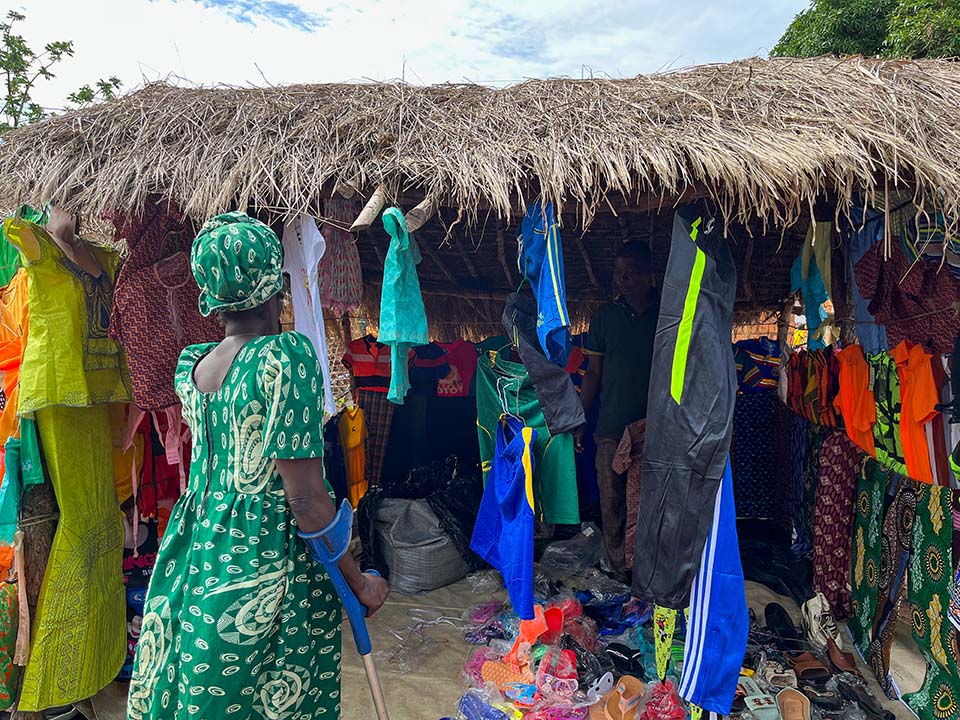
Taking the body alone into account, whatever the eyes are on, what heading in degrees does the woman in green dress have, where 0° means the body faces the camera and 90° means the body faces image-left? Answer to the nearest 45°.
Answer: approximately 225°

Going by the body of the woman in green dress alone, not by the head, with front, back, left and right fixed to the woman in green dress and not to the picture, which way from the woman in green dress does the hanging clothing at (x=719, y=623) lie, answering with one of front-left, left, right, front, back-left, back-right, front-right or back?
front-right

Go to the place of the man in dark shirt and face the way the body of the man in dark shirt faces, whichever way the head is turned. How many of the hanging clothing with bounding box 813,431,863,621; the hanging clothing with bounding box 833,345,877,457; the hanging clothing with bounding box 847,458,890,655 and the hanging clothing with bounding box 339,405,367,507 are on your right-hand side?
1

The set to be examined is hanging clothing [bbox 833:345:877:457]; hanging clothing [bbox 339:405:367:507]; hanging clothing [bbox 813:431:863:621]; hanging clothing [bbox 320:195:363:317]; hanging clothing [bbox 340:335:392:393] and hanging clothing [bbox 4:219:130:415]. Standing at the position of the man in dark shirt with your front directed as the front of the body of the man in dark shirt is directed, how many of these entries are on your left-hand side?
2

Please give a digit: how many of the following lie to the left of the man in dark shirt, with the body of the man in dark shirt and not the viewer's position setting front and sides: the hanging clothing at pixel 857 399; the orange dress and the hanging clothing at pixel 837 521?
2

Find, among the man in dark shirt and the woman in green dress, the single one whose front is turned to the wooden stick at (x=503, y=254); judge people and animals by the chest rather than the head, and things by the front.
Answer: the woman in green dress

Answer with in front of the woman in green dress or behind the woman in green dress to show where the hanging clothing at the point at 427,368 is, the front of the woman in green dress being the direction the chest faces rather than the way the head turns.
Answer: in front

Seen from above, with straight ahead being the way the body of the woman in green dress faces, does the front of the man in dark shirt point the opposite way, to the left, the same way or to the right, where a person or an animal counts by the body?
the opposite way

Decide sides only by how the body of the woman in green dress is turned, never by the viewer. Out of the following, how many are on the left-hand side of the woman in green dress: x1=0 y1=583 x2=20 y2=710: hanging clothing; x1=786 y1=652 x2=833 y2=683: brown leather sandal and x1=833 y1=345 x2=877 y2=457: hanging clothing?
1

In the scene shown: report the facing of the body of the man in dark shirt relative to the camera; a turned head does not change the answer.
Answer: toward the camera

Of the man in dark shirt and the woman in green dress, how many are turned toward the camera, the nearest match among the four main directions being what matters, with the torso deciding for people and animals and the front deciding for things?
1
